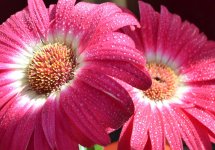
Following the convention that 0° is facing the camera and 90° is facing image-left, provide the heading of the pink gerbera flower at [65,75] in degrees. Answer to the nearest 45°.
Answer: approximately 0°
